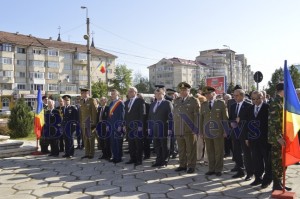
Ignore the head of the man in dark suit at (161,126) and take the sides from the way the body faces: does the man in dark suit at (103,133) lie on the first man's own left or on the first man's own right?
on the first man's own right

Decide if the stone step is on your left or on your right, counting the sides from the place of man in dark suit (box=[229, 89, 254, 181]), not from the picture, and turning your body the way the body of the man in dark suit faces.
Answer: on your right

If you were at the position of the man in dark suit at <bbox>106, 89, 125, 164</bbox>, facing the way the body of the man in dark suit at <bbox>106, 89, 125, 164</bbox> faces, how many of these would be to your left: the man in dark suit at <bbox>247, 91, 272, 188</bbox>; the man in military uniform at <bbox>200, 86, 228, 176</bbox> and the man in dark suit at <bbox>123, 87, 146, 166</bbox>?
3

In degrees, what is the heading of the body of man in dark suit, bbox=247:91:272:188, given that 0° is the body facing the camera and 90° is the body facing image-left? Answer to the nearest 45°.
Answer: approximately 45°

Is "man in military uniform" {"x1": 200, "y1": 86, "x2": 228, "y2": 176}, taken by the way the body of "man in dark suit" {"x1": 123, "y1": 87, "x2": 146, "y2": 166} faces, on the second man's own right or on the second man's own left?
on the second man's own left

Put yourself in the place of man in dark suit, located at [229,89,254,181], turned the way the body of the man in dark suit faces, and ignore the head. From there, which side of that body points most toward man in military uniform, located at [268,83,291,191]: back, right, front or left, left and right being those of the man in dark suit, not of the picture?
left

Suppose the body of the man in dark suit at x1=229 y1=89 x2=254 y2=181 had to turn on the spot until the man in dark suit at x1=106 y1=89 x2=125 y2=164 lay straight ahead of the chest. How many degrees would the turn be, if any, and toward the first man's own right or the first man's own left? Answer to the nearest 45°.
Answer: approximately 45° to the first man's own right

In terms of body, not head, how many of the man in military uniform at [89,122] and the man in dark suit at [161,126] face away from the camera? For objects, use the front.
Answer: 0

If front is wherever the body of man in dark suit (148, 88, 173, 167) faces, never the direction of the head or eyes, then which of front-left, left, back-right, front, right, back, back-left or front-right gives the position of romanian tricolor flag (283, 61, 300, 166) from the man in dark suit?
left

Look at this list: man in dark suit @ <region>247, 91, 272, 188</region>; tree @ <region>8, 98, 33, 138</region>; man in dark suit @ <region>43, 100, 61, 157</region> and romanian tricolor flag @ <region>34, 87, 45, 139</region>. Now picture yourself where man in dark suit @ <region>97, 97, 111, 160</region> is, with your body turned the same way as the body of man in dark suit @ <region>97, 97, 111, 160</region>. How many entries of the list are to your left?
1
